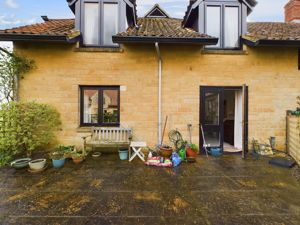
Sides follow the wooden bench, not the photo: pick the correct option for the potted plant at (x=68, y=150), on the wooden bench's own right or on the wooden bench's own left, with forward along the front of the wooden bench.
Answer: on the wooden bench's own right

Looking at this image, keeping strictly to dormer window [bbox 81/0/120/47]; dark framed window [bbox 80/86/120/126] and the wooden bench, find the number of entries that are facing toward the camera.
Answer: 3

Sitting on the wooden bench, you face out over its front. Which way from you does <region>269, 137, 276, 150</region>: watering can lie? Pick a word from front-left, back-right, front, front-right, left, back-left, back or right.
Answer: left

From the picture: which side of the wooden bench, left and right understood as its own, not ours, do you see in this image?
front

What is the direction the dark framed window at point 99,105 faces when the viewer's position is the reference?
facing the viewer

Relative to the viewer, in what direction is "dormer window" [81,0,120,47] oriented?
toward the camera

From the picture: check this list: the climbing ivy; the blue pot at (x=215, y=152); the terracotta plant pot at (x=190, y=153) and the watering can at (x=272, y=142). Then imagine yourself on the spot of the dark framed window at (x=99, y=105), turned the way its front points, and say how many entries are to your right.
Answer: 1

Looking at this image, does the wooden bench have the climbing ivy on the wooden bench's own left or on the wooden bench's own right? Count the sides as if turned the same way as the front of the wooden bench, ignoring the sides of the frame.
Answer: on the wooden bench's own right

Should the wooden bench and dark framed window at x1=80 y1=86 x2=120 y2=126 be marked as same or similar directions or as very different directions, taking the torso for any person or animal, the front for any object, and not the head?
same or similar directions

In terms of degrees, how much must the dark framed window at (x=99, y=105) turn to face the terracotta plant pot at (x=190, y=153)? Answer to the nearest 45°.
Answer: approximately 45° to its left

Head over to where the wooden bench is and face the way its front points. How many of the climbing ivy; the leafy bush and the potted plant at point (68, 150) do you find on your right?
3

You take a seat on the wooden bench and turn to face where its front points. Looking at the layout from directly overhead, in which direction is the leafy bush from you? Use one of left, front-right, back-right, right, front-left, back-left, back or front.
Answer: right

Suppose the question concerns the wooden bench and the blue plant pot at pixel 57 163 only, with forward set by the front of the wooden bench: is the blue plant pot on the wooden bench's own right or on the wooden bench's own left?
on the wooden bench's own right
